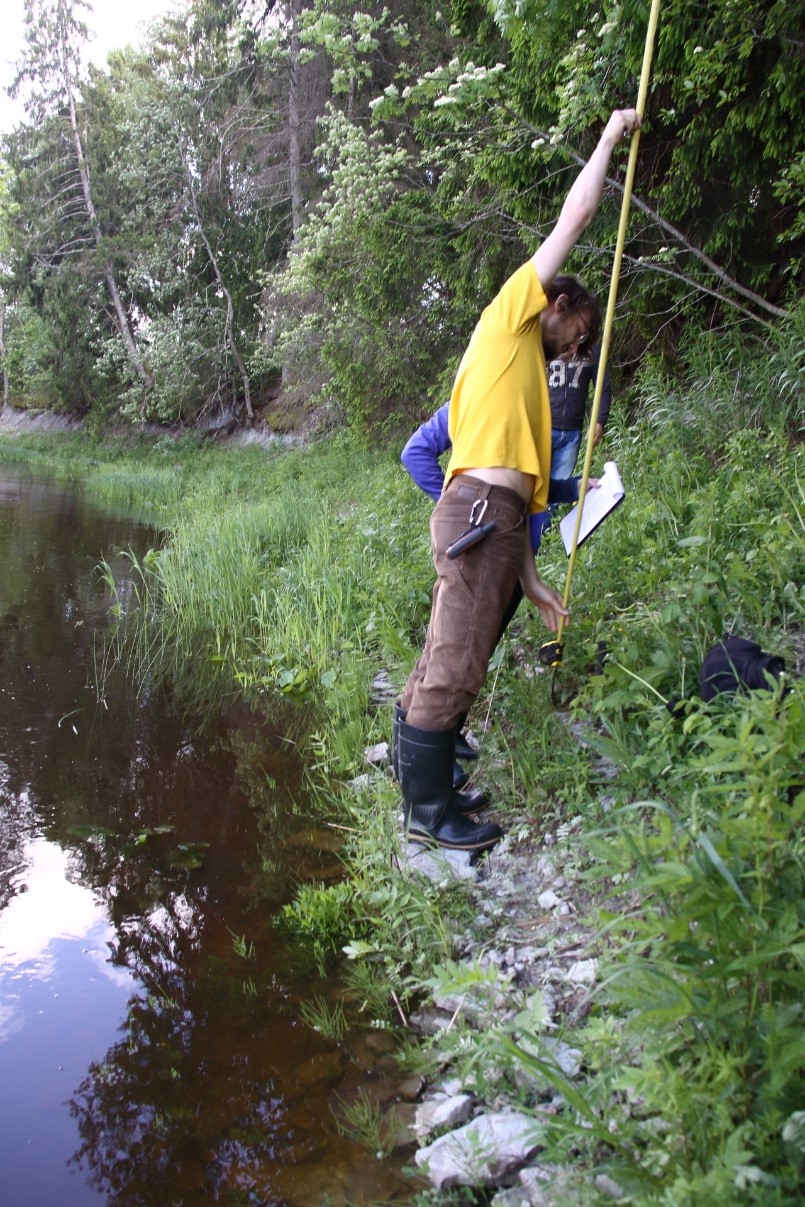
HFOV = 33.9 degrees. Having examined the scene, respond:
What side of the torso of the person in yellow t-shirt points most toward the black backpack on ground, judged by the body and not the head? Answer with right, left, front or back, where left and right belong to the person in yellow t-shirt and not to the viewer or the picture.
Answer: front

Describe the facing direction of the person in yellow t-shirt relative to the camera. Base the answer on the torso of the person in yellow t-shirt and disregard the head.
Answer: to the viewer's right

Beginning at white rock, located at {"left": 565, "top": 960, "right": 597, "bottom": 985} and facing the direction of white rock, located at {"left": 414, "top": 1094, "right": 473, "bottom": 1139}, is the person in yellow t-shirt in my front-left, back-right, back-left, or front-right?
back-right

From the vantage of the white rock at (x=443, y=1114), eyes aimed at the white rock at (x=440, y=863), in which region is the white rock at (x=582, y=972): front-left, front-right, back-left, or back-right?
front-right

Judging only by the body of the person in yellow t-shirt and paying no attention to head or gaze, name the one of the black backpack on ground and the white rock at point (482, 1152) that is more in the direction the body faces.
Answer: the black backpack on ground

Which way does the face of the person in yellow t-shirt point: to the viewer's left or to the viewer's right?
to the viewer's right

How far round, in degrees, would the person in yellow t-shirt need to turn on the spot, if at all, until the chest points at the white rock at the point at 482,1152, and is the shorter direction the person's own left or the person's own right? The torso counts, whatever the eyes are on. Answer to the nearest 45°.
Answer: approximately 90° to the person's own right

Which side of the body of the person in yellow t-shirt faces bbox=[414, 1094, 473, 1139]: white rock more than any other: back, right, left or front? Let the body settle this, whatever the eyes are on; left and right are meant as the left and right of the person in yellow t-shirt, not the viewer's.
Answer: right
